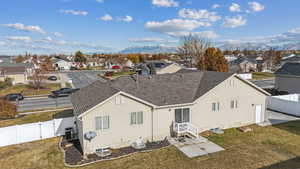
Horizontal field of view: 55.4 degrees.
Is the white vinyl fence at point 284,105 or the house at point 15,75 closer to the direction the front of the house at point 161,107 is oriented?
the house

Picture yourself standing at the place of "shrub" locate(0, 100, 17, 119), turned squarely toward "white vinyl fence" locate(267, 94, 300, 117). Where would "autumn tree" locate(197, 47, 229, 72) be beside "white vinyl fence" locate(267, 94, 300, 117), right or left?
left

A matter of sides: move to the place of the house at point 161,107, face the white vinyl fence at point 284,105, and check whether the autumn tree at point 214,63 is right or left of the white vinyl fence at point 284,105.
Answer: left

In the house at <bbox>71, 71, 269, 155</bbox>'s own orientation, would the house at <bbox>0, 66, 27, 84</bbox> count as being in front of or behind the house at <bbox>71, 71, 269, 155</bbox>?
in front

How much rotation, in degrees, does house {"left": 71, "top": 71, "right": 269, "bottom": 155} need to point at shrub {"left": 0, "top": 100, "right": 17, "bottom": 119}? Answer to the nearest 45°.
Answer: approximately 45° to its left

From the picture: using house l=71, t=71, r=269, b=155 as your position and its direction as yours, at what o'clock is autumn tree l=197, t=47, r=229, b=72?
The autumn tree is roughly at 2 o'clock from the house.

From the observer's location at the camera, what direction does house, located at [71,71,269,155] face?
facing away from the viewer and to the left of the viewer

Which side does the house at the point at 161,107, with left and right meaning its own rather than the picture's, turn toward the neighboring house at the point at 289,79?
right

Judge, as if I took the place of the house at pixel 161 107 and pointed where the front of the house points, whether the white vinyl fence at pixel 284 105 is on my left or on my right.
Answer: on my right
